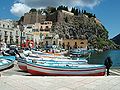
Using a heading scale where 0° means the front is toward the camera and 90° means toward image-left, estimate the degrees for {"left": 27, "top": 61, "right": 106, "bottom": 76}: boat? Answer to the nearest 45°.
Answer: approximately 90°
